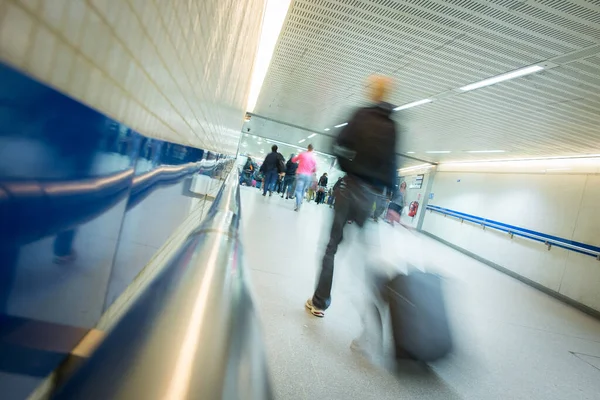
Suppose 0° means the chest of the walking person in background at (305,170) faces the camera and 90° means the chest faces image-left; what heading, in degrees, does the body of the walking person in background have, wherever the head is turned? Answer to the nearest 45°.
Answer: approximately 180°

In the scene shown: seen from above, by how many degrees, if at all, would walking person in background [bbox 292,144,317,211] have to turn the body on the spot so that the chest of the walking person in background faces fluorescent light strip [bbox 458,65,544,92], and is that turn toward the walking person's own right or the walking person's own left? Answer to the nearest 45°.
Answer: approximately 135° to the walking person's own right

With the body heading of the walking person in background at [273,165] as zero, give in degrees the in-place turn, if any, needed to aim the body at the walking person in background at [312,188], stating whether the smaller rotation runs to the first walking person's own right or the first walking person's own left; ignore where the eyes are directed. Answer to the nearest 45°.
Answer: approximately 45° to the first walking person's own right

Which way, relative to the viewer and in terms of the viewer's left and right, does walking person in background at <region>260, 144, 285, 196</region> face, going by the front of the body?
facing away from the viewer

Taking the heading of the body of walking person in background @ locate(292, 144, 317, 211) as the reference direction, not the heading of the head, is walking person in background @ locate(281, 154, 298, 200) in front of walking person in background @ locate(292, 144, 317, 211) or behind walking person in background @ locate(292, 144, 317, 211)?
in front

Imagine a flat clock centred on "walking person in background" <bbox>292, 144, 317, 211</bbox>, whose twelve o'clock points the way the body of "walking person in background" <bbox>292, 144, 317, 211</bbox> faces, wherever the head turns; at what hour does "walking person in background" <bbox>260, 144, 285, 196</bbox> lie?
"walking person in background" <bbox>260, 144, 285, 196</bbox> is roughly at 11 o'clock from "walking person in background" <bbox>292, 144, 317, 211</bbox>.

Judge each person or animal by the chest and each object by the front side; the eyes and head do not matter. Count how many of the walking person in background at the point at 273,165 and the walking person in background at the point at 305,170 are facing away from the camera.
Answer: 2

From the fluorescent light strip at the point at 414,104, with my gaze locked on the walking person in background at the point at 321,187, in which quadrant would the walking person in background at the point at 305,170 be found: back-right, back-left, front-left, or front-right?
front-left

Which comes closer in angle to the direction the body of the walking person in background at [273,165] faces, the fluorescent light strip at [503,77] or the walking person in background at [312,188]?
the walking person in background

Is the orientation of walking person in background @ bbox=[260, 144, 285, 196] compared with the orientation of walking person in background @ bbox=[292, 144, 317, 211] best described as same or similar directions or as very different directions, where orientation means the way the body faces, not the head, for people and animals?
same or similar directions

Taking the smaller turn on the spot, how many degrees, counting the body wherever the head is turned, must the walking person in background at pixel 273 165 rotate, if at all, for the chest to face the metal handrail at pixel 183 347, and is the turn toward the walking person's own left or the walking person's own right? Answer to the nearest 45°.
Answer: approximately 180°

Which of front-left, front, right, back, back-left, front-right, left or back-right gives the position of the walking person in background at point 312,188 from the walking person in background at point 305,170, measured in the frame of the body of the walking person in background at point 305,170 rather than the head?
front
